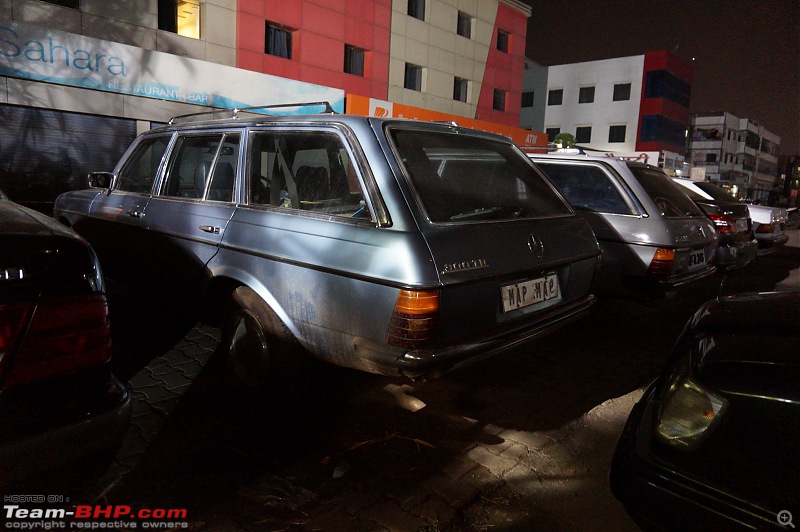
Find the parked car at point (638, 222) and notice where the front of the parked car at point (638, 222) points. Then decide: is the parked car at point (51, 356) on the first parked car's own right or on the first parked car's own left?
on the first parked car's own left

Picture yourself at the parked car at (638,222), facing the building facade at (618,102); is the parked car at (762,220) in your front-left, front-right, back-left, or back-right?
front-right

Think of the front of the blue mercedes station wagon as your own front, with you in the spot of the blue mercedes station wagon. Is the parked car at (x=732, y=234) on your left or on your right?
on your right

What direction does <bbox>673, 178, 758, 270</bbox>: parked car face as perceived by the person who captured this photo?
facing away from the viewer and to the left of the viewer

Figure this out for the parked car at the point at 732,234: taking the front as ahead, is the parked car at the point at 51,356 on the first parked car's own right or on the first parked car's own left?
on the first parked car's own left

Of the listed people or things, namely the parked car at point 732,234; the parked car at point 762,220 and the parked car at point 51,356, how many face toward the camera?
0

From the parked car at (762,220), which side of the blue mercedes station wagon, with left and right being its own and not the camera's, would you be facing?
right

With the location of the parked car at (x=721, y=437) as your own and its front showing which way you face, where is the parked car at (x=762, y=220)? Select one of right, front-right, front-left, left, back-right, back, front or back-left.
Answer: back-right

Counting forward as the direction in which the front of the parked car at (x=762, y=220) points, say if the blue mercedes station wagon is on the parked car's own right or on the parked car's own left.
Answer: on the parked car's own left

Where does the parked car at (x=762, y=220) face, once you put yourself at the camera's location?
facing away from the viewer and to the left of the viewer

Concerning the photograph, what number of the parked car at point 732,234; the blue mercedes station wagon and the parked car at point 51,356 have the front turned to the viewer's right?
0

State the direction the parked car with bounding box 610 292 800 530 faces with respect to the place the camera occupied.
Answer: facing the viewer and to the left of the viewer

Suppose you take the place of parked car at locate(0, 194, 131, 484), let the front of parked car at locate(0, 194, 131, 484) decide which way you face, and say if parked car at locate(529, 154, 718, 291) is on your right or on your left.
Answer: on your right

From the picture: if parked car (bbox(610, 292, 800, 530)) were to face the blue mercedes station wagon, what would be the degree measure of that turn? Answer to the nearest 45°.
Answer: approximately 45° to its right

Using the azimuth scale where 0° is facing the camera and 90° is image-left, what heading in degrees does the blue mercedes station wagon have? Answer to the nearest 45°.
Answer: approximately 135°

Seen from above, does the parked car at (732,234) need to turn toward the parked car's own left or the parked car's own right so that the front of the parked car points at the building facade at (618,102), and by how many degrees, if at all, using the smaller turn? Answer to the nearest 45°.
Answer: approximately 45° to the parked car's own right
